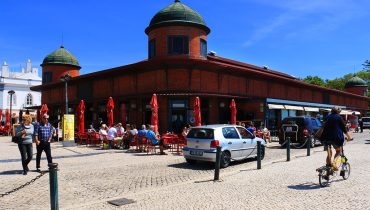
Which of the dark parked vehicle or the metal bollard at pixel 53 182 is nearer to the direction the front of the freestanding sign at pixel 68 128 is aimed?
the metal bollard

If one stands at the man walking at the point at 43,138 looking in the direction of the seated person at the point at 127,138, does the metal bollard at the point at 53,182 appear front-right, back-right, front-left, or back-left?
back-right

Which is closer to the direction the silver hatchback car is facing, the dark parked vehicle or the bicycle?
the dark parked vehicle

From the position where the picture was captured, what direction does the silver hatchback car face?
facing away from the viewer and to the right of the viewer

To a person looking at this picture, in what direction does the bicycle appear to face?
facing away from the viewer and to the right of the viewer

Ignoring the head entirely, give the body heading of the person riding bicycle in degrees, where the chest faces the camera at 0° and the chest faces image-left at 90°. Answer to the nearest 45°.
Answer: approximately 225°

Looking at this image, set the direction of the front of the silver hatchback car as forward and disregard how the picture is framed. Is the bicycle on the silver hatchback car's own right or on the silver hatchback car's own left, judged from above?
on the silver hatchback car's own right

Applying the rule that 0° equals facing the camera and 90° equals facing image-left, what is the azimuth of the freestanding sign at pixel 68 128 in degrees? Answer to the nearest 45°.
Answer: approximately 0°

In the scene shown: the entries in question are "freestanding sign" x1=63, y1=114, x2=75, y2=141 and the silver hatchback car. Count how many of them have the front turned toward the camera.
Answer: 1
